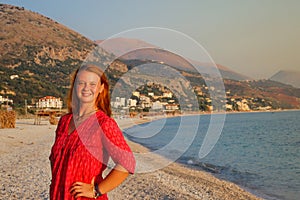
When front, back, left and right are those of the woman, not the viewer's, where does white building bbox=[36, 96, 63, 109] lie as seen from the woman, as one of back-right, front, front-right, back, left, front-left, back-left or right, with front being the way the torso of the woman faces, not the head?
back-right

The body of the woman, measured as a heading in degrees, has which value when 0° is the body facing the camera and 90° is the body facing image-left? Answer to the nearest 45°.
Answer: approximately 45°

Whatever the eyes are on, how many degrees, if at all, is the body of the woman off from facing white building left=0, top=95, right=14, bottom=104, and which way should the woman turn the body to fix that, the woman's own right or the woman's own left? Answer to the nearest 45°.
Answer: approximately 135° to the woman's own right
